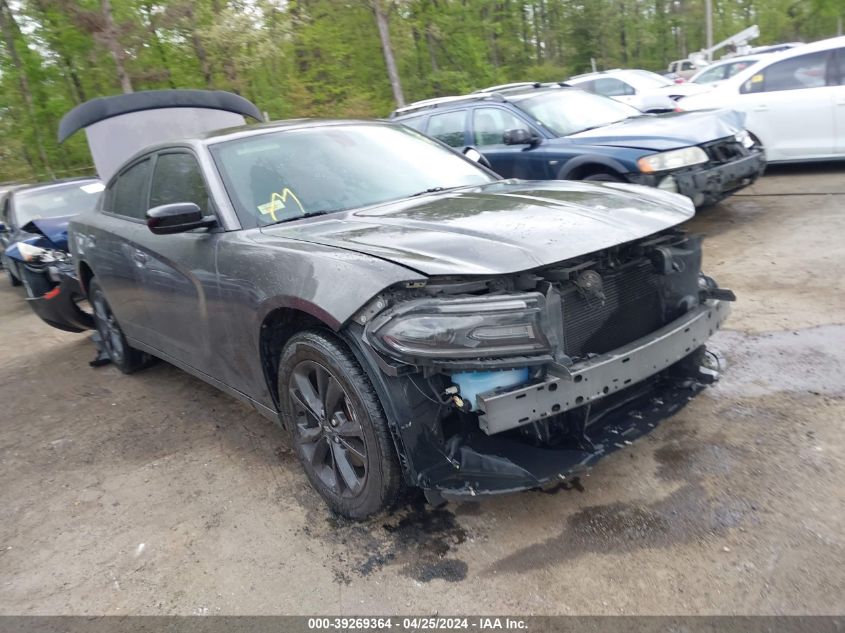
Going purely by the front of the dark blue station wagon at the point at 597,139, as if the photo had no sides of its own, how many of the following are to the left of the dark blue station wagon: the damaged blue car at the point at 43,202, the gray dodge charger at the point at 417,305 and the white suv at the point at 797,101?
1

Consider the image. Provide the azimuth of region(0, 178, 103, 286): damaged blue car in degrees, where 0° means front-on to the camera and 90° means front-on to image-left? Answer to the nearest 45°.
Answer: approximately 315°

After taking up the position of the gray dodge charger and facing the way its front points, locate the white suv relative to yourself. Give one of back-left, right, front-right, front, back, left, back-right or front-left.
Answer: left

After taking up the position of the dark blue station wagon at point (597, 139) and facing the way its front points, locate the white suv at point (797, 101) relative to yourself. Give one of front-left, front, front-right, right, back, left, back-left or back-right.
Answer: left

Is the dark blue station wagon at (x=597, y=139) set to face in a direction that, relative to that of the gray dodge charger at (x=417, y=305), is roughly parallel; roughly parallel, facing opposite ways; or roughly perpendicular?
roughly parallel

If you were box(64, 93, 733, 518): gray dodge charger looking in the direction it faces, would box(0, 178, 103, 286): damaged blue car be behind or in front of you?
behind

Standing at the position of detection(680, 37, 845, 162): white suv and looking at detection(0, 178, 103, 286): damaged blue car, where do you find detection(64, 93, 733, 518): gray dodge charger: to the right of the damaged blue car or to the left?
left

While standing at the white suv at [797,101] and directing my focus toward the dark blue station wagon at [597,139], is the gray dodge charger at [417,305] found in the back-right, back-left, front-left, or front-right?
front-left

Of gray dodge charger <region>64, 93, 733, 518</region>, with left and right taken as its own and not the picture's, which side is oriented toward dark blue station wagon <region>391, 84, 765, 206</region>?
left

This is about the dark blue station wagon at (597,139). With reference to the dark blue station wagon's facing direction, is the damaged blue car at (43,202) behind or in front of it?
behind

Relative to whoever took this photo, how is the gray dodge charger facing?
facing the viewer and to the right of the viewer
